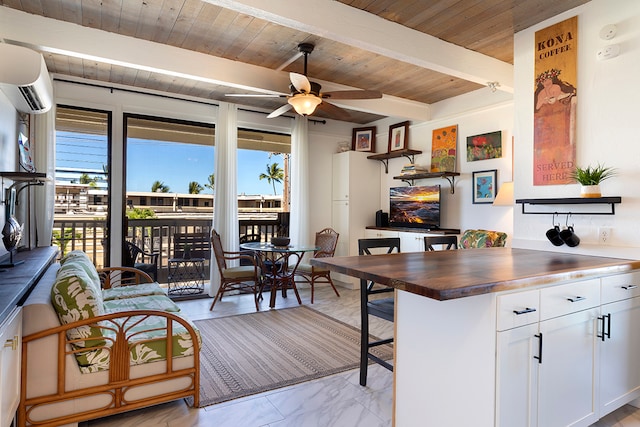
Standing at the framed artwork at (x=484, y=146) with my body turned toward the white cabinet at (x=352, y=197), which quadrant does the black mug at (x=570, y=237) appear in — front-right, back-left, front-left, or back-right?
back-left

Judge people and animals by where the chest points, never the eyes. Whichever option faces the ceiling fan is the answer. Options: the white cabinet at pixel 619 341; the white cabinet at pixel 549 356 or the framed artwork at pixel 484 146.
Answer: the framed artwork

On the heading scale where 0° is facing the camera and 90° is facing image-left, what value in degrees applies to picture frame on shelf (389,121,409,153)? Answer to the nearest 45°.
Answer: approximately 45°

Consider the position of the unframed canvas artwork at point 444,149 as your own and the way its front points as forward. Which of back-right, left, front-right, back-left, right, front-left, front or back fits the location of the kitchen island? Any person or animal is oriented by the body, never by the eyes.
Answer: front-left

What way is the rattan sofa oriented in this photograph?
to the viewer's right

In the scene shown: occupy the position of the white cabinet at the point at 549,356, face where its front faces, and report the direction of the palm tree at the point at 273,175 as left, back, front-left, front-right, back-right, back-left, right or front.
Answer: back

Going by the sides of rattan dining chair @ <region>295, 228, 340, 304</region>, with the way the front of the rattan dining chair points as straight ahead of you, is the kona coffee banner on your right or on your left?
on your left

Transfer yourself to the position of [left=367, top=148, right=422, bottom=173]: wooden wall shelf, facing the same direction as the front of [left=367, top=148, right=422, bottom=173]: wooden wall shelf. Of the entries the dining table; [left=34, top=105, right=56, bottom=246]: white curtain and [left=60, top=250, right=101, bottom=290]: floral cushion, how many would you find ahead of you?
3
